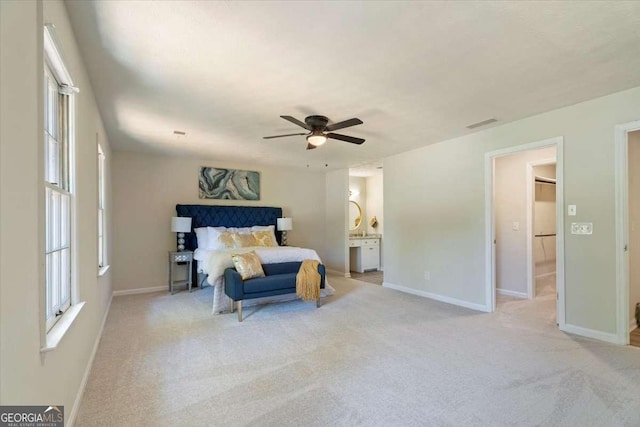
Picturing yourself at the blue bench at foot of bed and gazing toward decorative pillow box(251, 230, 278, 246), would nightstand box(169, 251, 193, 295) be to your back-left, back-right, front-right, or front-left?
front-left

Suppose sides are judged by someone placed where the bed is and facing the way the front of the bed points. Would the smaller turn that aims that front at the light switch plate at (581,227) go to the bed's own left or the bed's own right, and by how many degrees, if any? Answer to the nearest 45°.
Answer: approximately 45° to the bed's own left

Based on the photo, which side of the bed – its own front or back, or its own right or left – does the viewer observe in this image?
front

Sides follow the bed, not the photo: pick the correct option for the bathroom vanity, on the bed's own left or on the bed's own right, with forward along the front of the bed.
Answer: on the bed's own left

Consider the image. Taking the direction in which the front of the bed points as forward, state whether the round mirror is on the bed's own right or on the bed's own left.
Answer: on the bed's own left

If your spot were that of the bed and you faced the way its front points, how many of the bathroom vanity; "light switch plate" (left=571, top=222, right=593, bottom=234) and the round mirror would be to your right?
0
